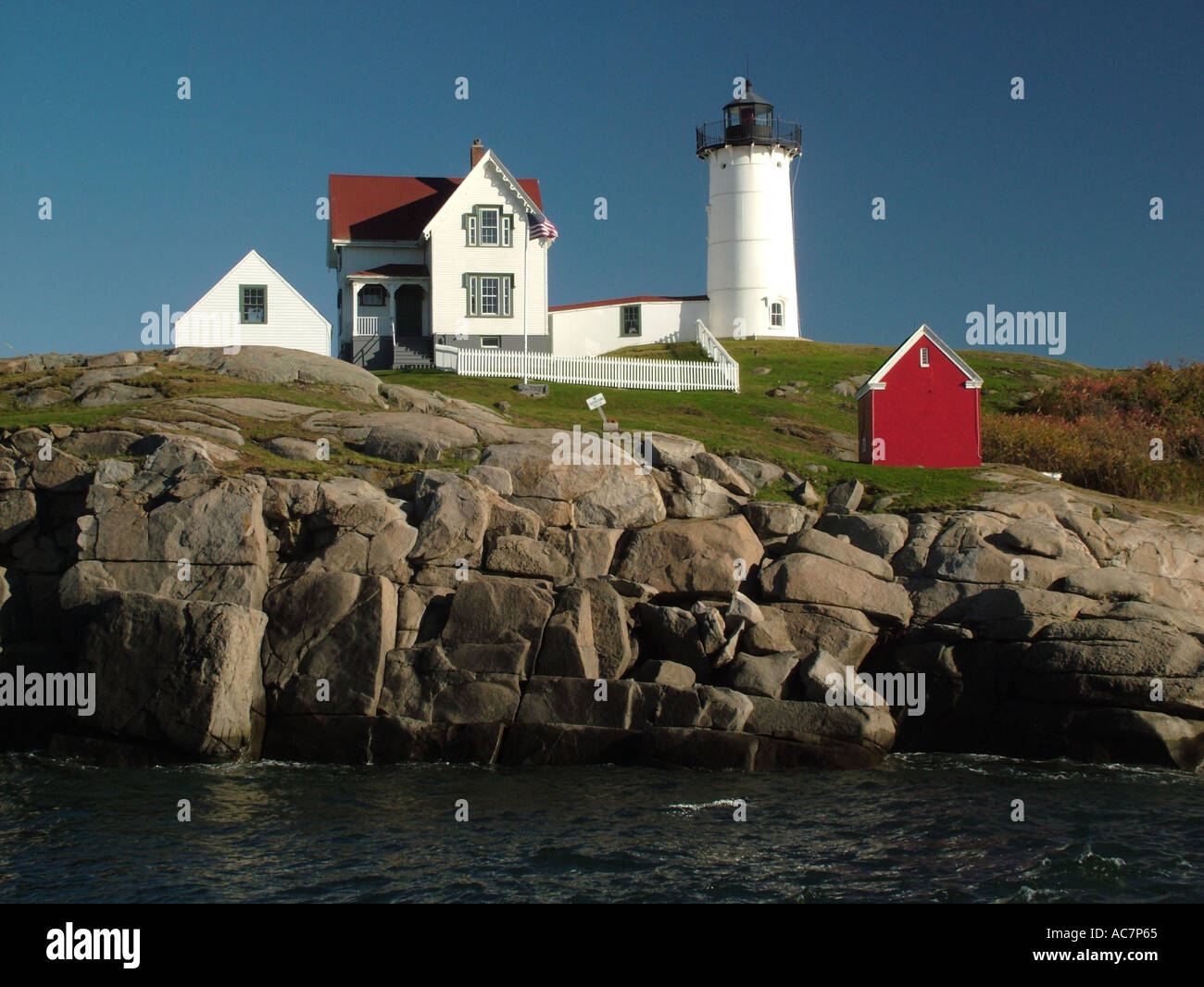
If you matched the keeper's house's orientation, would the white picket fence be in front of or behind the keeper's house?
in front

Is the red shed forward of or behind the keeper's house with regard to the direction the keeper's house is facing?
forward

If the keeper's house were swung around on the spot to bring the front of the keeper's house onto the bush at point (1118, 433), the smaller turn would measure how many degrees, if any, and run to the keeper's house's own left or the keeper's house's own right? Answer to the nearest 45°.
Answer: approximately 45° to the keeper's house's own left

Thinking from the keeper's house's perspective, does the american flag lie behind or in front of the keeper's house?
in front

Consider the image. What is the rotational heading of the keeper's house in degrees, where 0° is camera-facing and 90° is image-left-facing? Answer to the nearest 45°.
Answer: approximately 0°
